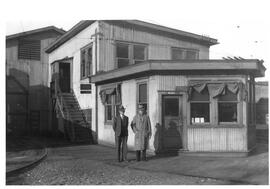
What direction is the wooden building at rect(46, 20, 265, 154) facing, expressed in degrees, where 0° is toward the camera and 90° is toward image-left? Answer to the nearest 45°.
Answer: approximately 0°

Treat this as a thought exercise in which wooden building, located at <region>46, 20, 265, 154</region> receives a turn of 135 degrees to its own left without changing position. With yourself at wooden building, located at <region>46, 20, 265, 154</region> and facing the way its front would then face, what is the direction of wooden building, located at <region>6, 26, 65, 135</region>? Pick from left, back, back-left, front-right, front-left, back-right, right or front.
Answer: left
